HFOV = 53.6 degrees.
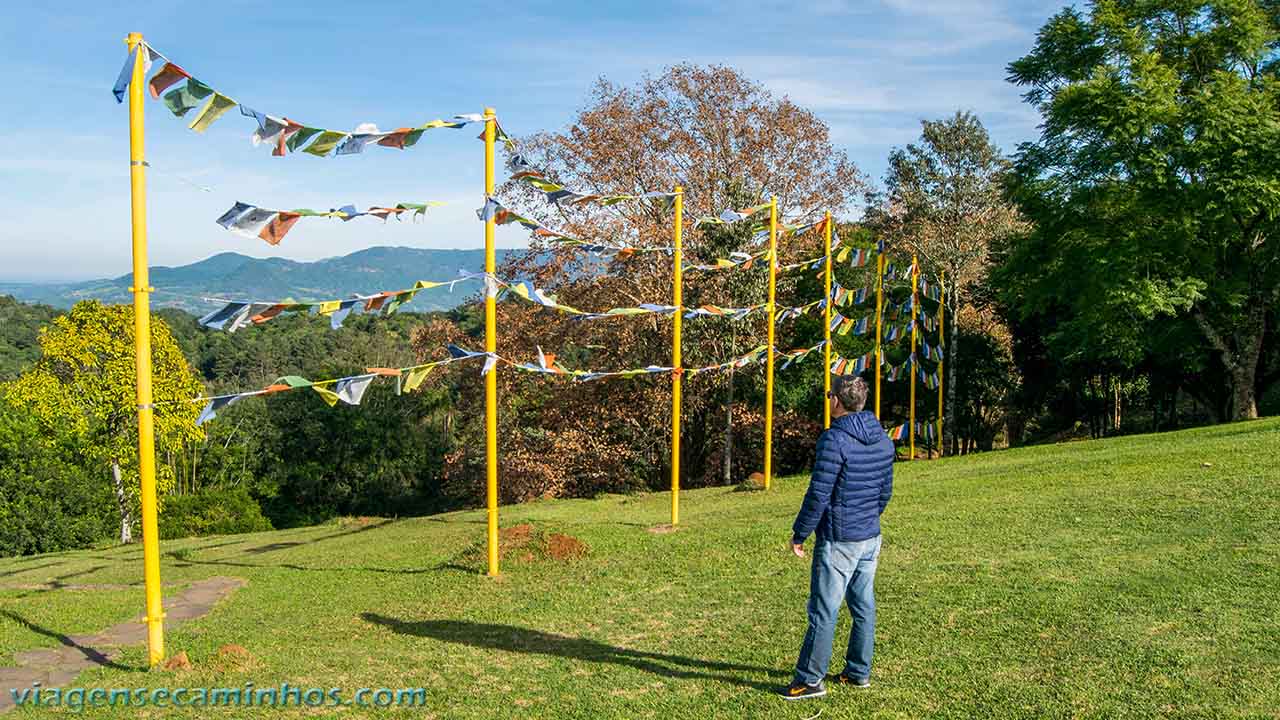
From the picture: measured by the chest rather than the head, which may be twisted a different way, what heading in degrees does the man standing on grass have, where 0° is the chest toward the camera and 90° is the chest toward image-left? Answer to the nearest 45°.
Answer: approximately 135°

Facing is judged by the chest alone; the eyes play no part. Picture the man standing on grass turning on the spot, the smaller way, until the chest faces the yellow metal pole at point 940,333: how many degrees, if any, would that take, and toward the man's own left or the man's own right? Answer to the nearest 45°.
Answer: approximately 45° to the man's own right

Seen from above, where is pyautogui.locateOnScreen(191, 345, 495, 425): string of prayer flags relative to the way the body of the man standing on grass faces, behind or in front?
in front

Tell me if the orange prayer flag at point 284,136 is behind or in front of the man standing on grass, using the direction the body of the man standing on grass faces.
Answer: in front

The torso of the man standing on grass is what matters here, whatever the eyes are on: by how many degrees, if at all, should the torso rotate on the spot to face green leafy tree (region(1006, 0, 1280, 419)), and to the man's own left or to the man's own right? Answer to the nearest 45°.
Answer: approximately 45° to the man's own right

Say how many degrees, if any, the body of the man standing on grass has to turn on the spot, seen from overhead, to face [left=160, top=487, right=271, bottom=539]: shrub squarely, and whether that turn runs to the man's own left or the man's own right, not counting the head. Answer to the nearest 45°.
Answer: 0° — they already face it

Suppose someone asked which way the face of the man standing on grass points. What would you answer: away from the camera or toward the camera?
away from the camera

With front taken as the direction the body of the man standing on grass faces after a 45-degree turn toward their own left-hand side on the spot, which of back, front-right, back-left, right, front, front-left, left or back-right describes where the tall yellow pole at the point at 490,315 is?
front-right
